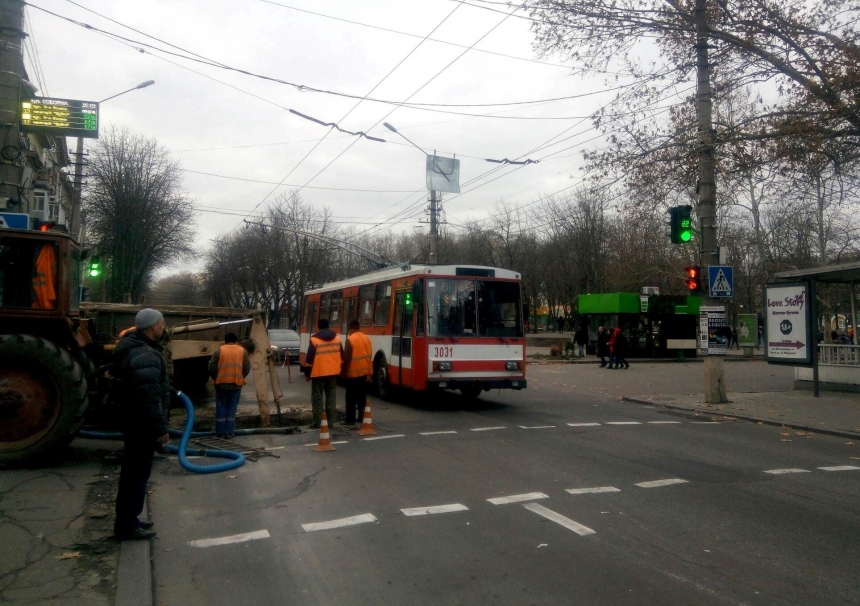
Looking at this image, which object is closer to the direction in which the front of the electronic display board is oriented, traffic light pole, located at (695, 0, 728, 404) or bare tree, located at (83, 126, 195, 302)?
the traffic light pole

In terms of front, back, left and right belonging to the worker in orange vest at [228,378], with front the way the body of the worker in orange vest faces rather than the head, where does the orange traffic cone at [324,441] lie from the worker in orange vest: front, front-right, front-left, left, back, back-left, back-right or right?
back-right

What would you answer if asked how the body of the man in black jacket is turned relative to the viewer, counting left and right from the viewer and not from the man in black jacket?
facing to the right of the viewer

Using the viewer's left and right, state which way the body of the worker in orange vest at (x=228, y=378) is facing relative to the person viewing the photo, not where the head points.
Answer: facing away from the viewer

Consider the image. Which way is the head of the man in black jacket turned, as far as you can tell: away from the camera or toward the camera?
away from the camera

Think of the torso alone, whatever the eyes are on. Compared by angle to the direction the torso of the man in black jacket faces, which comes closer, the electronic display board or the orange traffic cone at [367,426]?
the orange traffic cone

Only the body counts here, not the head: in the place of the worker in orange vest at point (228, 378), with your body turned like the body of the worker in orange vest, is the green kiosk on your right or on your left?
on your right

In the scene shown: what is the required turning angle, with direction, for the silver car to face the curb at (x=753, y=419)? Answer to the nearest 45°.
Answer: approximately 45° to its left
